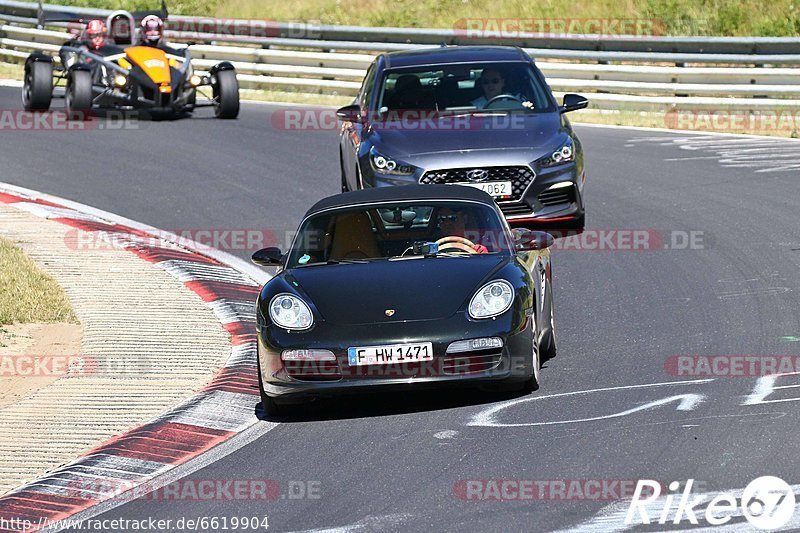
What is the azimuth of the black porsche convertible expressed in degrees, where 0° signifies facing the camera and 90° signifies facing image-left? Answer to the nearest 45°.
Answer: approximately 0°

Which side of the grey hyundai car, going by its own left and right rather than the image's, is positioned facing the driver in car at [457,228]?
front

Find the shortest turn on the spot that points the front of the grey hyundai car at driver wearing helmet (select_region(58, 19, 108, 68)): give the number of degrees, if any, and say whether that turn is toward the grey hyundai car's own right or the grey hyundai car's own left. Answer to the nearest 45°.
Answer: approximately 135° to the grey hyundai car's own right

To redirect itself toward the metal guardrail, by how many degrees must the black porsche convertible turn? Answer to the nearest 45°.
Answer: approximately 180°

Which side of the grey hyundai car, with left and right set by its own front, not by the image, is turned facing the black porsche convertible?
front

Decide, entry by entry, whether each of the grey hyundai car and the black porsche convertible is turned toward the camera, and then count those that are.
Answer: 2

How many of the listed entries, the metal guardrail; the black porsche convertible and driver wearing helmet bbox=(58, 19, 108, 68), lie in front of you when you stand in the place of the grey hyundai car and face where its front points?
1

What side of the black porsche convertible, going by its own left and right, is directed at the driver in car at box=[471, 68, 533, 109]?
back

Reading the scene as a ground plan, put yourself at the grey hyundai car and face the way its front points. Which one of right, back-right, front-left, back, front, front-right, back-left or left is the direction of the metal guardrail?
back

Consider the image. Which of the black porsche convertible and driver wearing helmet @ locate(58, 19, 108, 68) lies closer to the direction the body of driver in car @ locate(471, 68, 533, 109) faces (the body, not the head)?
the black porsche convertible

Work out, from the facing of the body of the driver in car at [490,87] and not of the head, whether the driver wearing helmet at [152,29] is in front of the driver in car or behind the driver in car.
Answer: behind
